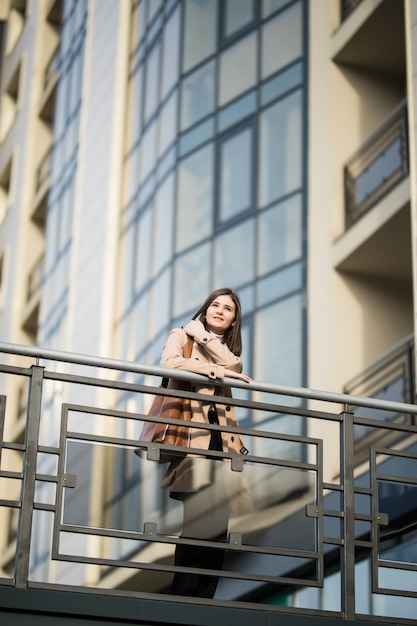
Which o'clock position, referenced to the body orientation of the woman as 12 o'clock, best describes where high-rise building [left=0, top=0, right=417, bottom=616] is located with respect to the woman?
The high-rise building is roughly at 6 o'clock from the woman.

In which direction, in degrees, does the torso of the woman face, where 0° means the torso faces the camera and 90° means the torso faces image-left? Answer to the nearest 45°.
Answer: approximately 0°
